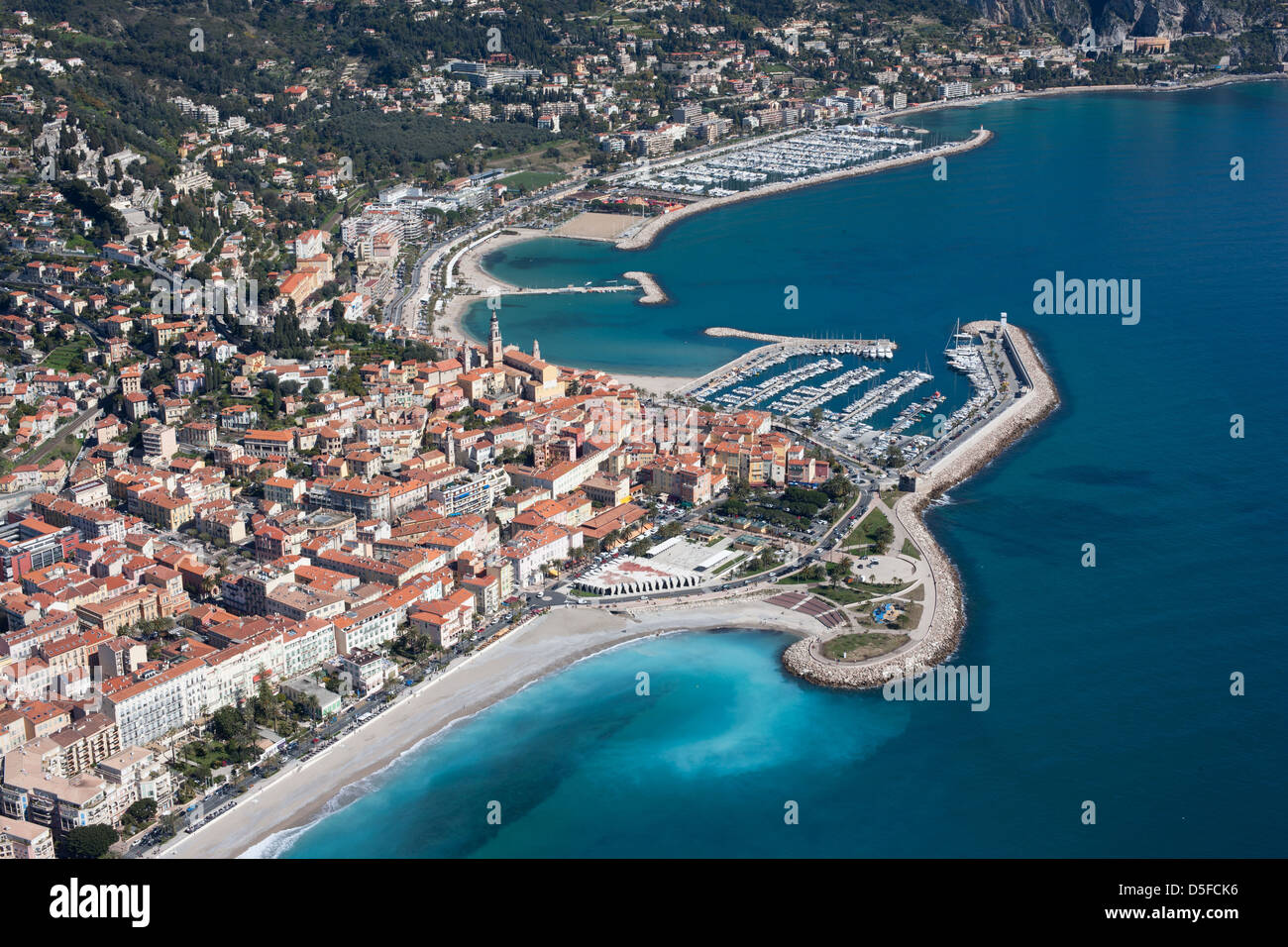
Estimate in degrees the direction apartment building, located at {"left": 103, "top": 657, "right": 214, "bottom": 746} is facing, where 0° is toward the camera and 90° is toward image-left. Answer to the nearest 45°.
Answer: approximately 315°

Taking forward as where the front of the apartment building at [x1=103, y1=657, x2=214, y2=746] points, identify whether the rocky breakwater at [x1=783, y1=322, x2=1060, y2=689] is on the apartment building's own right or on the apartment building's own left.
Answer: on the apartment building's own left

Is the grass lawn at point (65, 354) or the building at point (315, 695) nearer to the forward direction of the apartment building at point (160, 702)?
the building

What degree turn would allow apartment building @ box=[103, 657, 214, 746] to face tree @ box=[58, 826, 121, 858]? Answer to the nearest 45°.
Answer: approximately 45° to its right

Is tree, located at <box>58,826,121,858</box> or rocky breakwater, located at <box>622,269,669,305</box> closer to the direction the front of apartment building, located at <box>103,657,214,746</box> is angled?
the tree

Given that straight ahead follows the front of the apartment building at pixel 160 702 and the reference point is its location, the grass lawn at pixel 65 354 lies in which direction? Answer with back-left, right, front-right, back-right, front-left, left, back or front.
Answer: back-left

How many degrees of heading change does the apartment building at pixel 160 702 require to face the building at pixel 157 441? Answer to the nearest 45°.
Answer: approximately 135° to its left

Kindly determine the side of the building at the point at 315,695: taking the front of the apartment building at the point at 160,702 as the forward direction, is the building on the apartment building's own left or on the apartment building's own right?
on the apartment building's own left

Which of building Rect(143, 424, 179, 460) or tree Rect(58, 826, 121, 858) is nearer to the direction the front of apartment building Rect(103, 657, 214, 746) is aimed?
the tree
